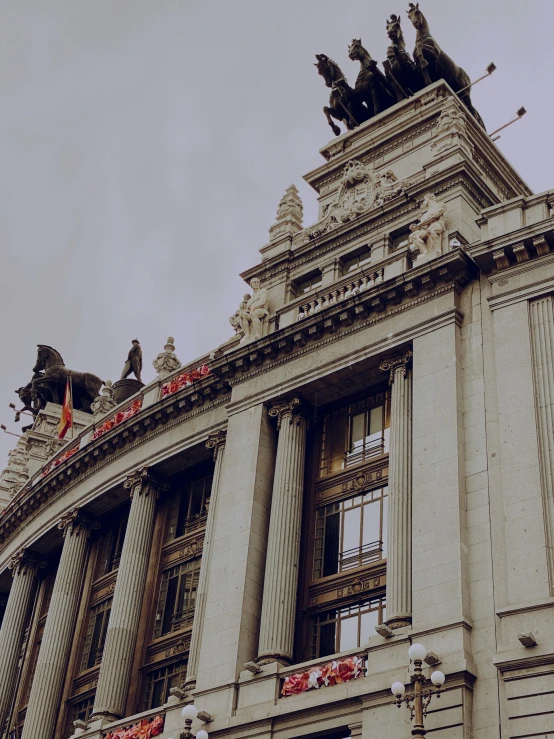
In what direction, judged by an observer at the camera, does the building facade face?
facing the viewer and to the left of the viewer
